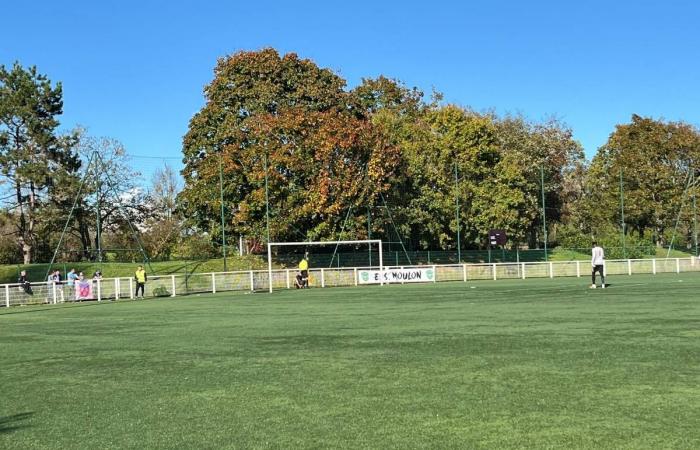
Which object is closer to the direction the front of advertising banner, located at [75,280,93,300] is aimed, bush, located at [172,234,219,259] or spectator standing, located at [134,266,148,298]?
the spectator standing

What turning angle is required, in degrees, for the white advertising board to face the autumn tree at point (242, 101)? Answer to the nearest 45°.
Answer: approximately 135° to its right

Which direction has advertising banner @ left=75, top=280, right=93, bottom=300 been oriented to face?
toward the camera

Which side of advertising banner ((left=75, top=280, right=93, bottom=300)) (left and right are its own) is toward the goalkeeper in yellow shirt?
left

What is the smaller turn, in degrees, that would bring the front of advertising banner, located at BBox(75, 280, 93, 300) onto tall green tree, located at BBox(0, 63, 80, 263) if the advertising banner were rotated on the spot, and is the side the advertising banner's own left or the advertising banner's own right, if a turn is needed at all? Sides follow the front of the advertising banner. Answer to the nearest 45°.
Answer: approximately 180°

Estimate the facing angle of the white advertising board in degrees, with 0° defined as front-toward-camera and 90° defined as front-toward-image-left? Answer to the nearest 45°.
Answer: approximately 0°

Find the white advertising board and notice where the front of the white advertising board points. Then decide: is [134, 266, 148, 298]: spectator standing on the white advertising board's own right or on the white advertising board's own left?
on the white advertising board's own right

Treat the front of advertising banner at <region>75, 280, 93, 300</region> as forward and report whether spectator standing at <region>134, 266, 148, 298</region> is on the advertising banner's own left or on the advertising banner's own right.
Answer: on the advertising banner's own left

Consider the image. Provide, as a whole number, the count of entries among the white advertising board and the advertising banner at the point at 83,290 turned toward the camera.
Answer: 2

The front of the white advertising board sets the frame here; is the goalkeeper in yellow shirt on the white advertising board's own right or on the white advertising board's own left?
on the white advertising board's own right

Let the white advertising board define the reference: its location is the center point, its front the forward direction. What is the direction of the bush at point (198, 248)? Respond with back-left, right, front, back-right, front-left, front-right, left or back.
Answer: back-right
